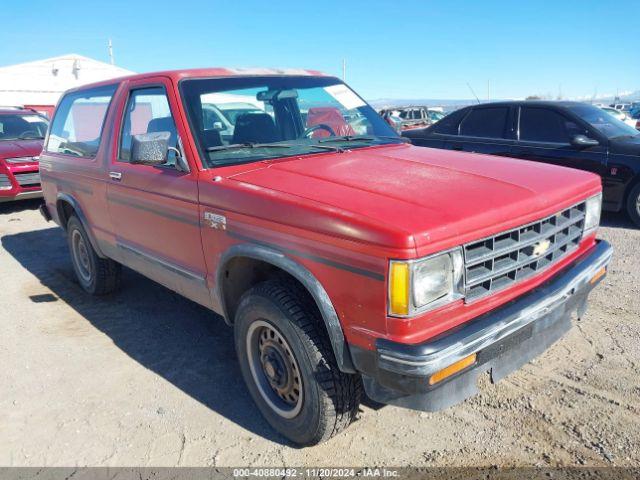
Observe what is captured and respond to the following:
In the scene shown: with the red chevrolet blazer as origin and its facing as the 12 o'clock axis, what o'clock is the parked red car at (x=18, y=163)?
The parked red car is roughly at 6 o'clock from the red chevrolet blazer.

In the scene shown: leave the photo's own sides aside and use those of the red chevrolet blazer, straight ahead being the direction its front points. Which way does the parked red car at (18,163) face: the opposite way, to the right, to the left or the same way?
the same way

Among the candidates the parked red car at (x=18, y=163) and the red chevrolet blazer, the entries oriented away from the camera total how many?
0

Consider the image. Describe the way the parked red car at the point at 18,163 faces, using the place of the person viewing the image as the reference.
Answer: facing the viewer

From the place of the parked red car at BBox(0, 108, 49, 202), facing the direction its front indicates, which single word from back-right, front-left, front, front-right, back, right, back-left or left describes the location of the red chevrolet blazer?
front
